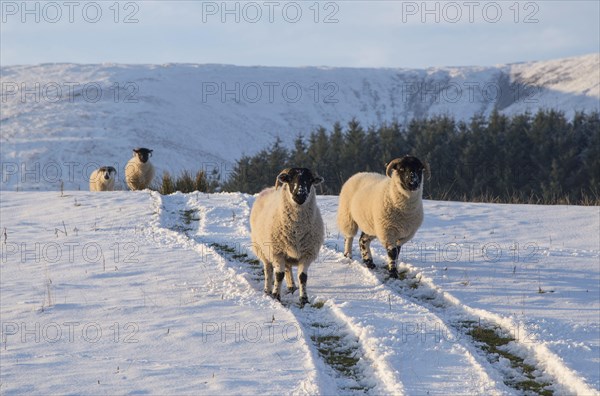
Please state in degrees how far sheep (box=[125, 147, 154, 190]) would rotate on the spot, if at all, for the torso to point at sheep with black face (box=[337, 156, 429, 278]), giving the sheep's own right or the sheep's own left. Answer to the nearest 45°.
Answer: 0° — it already faces it

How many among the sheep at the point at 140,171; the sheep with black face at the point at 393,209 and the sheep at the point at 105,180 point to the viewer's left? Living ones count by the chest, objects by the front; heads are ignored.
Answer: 0

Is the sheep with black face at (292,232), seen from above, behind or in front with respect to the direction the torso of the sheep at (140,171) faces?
in front

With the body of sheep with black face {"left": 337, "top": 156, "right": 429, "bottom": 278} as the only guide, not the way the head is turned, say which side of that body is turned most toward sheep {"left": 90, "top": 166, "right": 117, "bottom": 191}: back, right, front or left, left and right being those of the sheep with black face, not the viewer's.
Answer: back

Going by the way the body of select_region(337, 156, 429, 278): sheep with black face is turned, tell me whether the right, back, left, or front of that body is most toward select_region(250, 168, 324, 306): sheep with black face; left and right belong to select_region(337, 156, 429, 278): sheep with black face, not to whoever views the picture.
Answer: right

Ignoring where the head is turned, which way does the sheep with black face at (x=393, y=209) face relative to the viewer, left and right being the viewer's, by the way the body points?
facing the viewer and to the right of the viewer

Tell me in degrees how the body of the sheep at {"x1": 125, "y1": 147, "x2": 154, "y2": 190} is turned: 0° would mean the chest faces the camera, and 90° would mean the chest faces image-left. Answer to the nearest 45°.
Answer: approximately 0°

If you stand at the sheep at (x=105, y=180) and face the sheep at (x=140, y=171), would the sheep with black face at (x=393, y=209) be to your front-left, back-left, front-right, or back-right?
front-right

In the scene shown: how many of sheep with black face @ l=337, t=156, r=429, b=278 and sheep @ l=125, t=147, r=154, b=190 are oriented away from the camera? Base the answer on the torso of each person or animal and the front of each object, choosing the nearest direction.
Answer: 0

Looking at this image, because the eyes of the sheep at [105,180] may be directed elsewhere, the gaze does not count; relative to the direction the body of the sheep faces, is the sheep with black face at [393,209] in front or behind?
in front

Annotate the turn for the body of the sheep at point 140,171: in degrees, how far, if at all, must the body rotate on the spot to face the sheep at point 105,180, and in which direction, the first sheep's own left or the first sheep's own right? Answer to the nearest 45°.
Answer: approximately 135° to the first sheep's own right

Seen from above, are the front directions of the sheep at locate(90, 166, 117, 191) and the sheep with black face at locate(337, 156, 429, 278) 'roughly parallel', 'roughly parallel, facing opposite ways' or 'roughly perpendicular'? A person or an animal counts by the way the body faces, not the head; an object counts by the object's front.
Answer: roughly parallel

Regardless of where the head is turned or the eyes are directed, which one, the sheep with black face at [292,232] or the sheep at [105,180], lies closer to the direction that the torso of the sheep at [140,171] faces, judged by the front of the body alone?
the sheep with black face
